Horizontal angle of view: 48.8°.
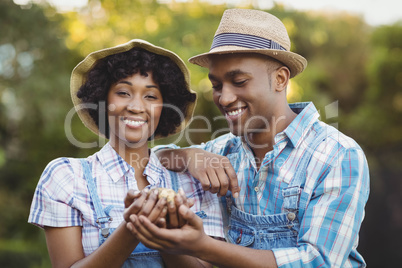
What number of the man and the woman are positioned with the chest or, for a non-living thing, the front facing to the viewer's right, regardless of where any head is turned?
0

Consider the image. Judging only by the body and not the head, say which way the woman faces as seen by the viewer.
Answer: toward the camera

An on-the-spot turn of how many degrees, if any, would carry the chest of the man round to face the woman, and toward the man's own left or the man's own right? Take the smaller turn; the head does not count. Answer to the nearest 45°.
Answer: approximately 45° to the man's own right

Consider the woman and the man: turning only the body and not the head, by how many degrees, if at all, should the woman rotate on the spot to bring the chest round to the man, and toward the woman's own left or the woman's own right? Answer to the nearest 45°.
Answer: approximately 90° to the woman's own left

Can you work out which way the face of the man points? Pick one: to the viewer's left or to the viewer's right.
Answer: to the viewer's left
